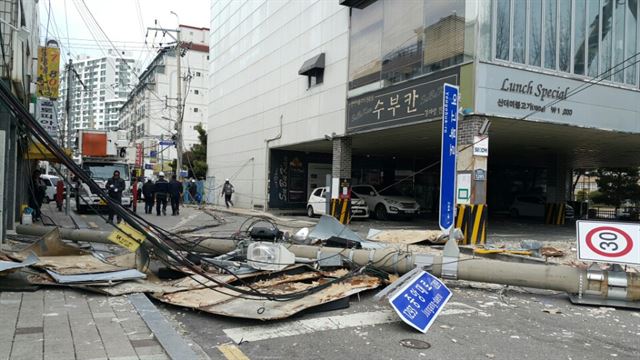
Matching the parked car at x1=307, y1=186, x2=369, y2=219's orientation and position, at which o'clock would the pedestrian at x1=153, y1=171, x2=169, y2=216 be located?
The pedestrian is roughly at 4 o'clock from the parked car.

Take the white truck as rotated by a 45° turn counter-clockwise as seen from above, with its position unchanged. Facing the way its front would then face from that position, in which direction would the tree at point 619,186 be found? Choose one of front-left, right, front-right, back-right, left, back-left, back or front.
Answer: front-left

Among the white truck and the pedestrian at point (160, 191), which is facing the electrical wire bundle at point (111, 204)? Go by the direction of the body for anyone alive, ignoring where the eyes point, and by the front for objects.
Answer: the white truck

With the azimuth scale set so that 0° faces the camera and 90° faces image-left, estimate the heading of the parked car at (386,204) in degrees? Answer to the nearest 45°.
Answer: approximately 315°

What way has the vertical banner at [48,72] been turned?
toward the camera

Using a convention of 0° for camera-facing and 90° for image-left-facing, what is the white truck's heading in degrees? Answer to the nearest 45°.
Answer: approximately 0°

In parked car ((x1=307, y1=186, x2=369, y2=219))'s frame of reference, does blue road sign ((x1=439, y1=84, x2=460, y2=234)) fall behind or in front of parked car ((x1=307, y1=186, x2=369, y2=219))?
in front

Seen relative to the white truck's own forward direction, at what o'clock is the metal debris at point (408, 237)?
The metal debris is roughly at 11 o'clock from the white truck.
